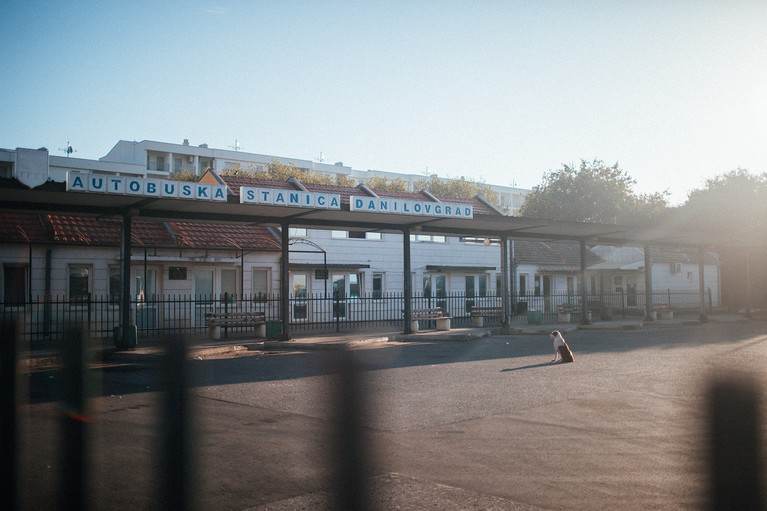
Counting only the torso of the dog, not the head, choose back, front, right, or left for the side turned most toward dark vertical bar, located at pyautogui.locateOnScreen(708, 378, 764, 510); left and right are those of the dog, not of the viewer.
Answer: left

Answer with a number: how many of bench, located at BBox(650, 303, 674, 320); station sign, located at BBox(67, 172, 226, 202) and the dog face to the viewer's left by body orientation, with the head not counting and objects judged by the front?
1

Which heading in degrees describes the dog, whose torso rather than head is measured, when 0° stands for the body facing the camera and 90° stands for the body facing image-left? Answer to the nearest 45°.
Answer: approximately 90°

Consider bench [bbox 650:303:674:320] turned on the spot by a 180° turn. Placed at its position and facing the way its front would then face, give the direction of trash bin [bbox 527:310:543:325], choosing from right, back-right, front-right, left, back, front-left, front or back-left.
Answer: left

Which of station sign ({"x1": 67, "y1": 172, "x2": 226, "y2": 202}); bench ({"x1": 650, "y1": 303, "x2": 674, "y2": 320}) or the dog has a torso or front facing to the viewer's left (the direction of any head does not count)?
the dog

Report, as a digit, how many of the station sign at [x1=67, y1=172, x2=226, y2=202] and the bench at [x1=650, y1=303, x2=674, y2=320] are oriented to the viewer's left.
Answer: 0

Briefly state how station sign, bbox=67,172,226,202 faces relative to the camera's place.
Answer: facing the viewer and to the right of the viewer

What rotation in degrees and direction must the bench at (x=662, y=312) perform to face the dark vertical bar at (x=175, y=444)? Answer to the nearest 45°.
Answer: approximately 45° to its right

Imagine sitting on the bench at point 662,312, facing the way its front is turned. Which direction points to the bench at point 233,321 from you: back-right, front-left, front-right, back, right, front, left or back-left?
right

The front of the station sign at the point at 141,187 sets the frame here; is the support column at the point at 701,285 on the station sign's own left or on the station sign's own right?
on the station sign's own left

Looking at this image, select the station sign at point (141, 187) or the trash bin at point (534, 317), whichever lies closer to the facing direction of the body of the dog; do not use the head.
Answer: the station sign

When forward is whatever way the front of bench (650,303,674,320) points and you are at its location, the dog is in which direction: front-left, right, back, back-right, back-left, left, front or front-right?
front-right

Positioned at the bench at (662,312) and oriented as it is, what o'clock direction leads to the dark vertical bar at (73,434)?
The dark vertical bar is roughly at 2 o'clock from the bench.

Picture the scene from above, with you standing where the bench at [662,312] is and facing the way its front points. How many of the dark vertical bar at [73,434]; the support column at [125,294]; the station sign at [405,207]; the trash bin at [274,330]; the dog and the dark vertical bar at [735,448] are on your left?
0
